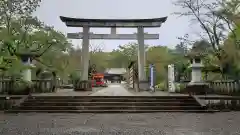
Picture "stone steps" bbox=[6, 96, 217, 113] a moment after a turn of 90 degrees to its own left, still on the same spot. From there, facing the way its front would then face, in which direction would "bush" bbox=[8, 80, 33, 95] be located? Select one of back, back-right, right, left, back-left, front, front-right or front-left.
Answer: back-left

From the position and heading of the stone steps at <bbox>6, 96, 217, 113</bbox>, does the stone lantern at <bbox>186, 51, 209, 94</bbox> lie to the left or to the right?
on its left

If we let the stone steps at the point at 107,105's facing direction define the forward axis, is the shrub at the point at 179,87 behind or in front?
behind

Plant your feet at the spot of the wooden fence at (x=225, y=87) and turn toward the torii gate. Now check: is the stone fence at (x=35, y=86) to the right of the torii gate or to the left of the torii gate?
left

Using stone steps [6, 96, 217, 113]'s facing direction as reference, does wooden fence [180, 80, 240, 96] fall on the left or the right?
on its left

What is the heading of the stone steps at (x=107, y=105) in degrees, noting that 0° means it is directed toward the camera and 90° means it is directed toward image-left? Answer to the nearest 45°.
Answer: approximately 0°

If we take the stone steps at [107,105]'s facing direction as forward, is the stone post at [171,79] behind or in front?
behind

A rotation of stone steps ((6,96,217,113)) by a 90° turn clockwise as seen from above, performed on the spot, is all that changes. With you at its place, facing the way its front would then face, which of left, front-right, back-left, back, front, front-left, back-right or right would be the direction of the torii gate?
right

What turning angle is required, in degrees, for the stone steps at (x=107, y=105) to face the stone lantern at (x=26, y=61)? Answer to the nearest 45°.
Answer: approximately 135° to its right

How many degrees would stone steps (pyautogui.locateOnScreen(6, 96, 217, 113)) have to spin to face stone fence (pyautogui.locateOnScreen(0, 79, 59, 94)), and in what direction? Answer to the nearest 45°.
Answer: approximately 135° to its right
